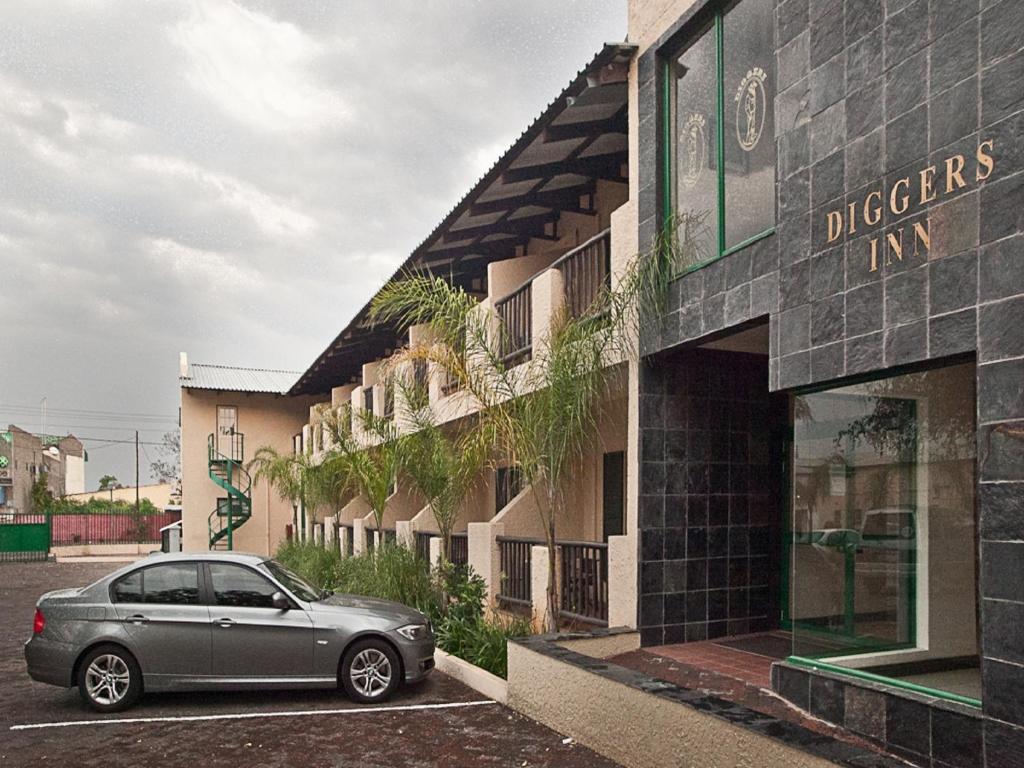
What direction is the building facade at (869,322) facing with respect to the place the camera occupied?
facing the viewer and to the left of the viewer

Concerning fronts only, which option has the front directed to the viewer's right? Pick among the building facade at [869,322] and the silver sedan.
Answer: the silver sedan

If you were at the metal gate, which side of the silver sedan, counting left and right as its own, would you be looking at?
left

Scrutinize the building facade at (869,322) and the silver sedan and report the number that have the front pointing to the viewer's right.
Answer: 1

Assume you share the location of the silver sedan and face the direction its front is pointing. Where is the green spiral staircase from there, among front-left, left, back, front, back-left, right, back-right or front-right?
left

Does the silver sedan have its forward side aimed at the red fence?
no

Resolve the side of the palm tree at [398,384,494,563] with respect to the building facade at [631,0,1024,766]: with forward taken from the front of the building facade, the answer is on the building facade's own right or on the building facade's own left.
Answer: on the building facade's own right

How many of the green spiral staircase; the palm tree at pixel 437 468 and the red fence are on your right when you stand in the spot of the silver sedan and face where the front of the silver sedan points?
0

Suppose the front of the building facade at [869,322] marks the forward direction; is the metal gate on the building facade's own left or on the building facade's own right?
on the building facade's own right

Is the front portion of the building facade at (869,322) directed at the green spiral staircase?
no

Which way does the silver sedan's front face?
to the viewer's right
